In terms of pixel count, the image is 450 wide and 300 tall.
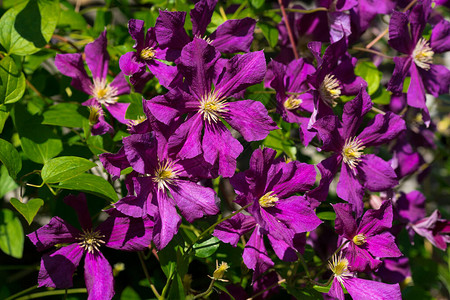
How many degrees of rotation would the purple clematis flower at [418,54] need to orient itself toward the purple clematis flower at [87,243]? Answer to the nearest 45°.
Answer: approximately 90° to its right

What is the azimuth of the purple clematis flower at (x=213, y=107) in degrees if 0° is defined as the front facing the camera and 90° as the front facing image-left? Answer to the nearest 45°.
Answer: approximately 0°

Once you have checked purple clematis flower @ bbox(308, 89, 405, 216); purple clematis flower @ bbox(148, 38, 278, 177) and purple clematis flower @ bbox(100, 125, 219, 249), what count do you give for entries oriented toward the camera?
3

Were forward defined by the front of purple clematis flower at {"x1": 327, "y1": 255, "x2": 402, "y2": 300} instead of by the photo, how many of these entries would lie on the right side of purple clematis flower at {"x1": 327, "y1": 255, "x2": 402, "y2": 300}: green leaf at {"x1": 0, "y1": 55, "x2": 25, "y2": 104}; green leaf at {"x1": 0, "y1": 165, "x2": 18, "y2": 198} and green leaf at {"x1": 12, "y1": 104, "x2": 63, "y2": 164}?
3

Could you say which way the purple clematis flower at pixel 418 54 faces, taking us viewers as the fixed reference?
facing the viewer and to the right of the viewer
